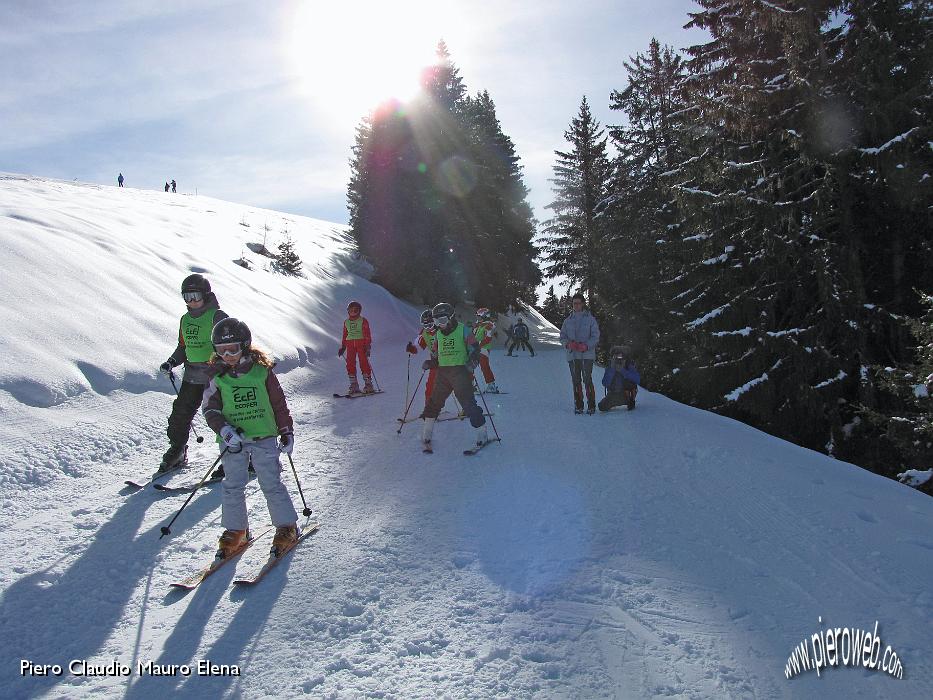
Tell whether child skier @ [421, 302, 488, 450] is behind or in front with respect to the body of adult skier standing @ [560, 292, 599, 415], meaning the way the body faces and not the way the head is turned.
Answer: in front

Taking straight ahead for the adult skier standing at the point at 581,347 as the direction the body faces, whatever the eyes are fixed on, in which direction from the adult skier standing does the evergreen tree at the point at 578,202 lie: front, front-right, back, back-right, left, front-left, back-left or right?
back

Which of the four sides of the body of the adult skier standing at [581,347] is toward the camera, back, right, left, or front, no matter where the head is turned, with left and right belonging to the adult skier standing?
front

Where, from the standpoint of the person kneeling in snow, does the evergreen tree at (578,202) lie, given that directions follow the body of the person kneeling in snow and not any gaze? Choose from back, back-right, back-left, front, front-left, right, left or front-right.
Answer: back

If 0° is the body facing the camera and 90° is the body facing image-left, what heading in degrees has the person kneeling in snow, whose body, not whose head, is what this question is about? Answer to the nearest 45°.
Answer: approximately 0°

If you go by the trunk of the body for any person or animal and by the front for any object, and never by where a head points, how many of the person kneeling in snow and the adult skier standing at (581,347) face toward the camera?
2

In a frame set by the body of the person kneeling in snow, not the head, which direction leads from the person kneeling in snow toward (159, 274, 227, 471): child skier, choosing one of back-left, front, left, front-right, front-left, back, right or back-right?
front-right

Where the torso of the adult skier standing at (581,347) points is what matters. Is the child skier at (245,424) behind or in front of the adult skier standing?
in front

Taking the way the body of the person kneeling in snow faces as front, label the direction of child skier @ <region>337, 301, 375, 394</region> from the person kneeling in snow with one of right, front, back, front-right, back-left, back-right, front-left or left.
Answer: right

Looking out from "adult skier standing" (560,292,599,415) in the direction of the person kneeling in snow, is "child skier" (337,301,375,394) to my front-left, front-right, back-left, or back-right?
back-left
